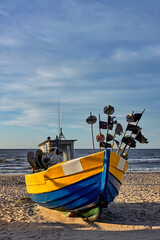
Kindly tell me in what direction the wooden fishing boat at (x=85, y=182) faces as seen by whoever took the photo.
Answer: facing the viewer and to the right of the viewer
